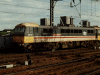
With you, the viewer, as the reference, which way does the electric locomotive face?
facing the viewer and to the left of the viewer
